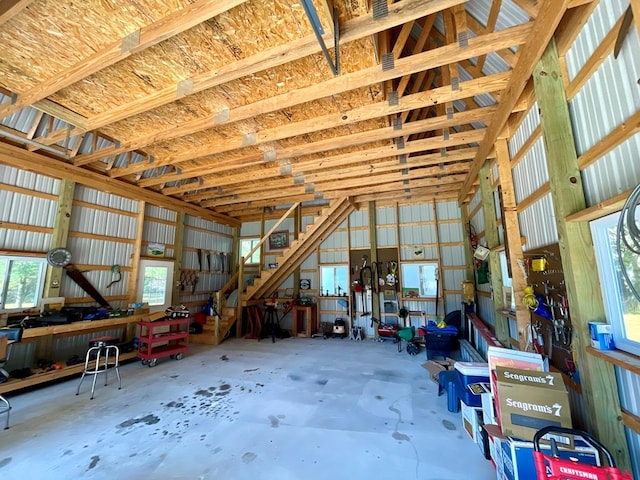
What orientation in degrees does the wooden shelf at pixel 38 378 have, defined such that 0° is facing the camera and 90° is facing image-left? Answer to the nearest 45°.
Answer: approximately 315°

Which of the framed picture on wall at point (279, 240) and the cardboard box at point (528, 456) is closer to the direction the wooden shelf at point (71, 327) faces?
the cardboard box

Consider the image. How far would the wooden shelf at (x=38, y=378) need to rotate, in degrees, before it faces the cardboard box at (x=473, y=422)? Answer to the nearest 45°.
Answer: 0° — it already faces it

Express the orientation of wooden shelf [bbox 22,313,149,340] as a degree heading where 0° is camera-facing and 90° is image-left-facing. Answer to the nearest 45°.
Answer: approximately 315°

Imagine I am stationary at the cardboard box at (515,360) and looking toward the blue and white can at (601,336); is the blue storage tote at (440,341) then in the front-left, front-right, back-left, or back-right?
back-left

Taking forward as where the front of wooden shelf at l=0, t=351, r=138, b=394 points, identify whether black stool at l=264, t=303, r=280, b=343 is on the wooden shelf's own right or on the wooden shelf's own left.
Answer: on the wooden shelf's own left

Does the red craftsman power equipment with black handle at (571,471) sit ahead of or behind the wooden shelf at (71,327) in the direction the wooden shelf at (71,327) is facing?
ahead

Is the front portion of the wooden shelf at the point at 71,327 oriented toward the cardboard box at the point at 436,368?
yes

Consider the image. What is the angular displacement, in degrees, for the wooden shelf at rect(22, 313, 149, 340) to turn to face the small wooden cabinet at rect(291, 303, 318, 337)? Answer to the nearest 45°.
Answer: approximately 45° to its left

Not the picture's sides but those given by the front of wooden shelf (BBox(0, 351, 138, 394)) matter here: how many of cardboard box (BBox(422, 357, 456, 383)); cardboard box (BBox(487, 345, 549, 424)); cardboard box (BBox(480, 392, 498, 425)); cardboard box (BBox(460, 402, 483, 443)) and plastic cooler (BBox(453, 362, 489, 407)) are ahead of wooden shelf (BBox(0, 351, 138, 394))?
5

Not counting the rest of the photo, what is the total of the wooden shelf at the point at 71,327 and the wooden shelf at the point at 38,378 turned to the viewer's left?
0

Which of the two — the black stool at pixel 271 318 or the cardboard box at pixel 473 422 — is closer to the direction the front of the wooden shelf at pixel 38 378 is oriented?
the cardboard box

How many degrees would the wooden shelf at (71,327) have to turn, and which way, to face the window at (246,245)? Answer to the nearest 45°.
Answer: approximately 90° to its left
